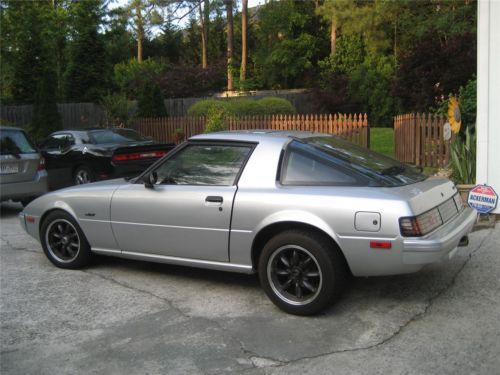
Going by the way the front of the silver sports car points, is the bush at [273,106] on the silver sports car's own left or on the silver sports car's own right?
on the silver sports car's own right

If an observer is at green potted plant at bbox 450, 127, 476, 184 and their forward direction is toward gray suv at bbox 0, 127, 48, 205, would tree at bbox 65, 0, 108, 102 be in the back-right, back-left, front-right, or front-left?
front-right

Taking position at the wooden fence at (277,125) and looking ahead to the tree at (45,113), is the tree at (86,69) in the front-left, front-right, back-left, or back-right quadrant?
front-right

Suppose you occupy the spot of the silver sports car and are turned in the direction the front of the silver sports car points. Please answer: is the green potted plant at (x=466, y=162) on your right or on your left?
on your right

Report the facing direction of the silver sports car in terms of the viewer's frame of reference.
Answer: facing away from the viewer and to the left of the viewer

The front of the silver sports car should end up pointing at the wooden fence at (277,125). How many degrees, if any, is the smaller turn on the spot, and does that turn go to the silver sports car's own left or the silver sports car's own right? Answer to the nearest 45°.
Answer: approximately 45° to the silver sports car's own right

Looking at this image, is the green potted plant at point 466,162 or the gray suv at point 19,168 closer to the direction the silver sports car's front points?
the gray suv

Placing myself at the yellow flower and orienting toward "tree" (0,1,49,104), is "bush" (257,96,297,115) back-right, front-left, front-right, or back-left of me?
front-right

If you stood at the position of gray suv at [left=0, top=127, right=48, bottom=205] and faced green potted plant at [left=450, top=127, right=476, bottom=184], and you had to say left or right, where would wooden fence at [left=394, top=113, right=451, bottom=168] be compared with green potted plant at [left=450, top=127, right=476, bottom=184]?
left

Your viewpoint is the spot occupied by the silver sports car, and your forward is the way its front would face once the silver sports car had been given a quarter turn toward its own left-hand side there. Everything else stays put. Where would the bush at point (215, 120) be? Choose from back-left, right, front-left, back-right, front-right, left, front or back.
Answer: back-right

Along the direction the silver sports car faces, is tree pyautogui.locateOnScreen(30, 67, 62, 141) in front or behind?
in front

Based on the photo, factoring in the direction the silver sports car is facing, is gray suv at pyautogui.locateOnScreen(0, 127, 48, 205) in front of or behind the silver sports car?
in front

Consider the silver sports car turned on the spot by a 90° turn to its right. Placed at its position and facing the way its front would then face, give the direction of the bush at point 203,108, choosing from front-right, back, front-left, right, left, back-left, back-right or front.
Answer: front-left
